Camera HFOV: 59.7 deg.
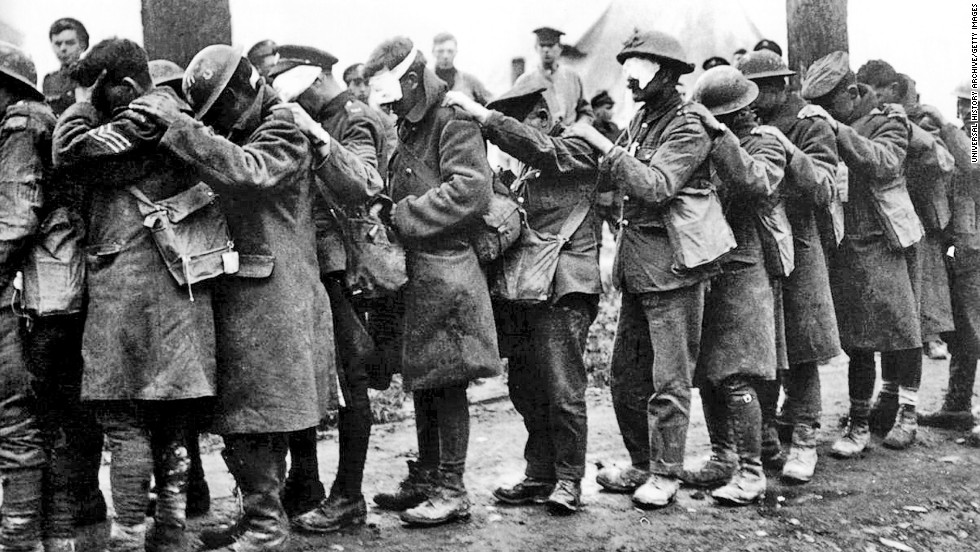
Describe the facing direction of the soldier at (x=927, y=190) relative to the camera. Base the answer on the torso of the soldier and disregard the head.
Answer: to the viewer's left

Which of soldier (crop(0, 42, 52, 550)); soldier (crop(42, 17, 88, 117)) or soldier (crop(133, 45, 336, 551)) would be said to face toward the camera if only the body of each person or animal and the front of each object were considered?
soldier (crop(42, 17, 88, 117))

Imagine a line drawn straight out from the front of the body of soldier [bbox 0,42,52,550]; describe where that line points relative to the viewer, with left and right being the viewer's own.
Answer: facing to the left of the viewer

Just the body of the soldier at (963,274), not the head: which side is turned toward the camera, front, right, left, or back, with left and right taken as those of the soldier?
left

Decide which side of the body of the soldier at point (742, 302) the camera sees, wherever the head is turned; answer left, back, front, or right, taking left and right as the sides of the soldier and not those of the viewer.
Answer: left

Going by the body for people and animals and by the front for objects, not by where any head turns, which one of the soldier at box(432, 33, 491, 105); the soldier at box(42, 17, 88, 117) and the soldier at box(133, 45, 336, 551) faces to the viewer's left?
the soldier at box(133, 45, 336, 551)

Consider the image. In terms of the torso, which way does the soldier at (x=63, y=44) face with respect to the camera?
toward the camera

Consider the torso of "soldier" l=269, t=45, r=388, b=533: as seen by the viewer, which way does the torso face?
to the viewer's left

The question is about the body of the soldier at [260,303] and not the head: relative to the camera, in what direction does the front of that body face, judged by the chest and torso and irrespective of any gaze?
to the viewer's left

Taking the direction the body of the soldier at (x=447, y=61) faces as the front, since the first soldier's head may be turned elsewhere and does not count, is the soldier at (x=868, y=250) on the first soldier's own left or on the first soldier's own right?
on the first soldier's own left

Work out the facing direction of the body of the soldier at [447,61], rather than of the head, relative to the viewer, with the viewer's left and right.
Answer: facing the viewer

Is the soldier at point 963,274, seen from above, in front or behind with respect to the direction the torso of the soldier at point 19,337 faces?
behind
